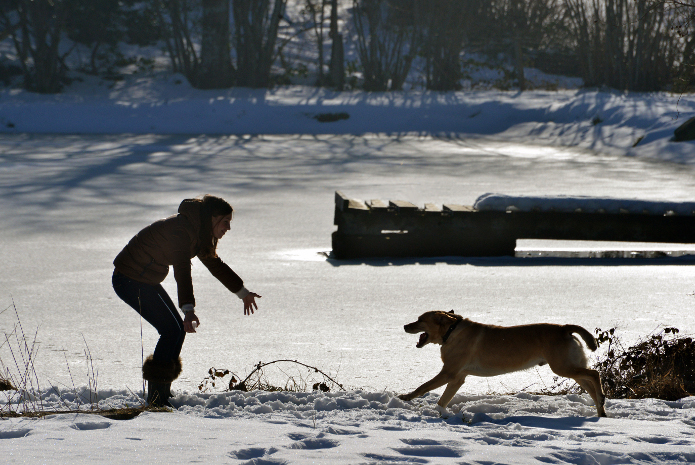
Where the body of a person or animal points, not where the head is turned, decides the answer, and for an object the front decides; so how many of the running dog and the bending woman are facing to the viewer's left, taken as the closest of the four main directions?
1

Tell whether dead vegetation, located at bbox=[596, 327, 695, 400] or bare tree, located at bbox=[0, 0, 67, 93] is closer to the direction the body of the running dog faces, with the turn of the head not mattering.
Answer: the bare tree

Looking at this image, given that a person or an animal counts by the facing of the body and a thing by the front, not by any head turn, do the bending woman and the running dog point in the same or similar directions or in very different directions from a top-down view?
very different directions

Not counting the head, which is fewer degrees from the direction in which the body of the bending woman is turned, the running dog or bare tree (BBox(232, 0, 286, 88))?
the running dog

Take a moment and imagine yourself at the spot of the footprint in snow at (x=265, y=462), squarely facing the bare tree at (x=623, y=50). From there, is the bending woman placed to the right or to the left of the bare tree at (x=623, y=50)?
left

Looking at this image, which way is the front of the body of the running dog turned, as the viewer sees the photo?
to the viewer's left

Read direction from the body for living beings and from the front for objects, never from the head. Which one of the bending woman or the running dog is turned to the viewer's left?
the running dog

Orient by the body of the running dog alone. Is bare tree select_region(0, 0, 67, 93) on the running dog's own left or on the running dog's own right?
on the running dog's own right

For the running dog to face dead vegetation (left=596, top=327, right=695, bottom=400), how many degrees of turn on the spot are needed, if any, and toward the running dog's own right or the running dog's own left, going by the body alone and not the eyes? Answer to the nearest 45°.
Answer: approximately 135° to the running dog's own right

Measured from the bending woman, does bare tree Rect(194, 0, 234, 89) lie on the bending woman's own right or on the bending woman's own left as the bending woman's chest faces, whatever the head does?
on the bending woman's own left

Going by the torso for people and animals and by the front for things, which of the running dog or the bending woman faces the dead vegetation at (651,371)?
the bending woman

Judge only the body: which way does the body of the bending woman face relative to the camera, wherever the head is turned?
to the viewer's right

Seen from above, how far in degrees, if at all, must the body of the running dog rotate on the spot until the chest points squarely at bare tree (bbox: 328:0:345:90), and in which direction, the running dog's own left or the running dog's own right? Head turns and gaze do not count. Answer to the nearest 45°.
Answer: approximately 90° to the running dog's own right

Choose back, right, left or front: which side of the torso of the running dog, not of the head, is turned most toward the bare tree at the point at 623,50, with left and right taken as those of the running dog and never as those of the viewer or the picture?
right
